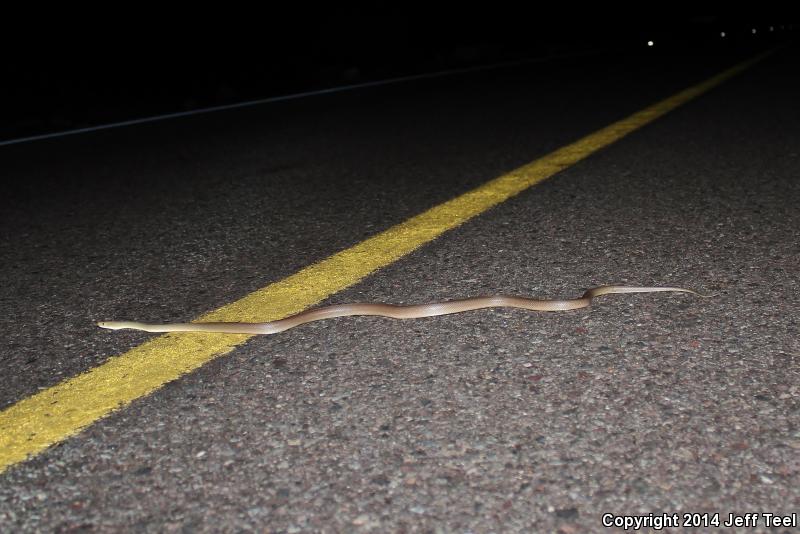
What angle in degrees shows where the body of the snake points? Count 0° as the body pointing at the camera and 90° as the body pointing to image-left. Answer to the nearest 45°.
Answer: approximately 90°
